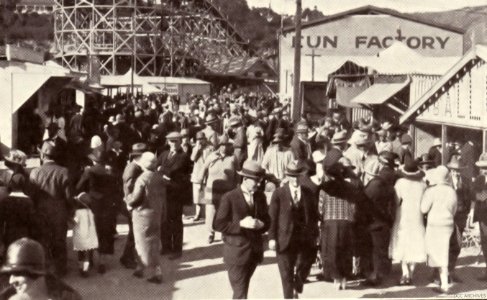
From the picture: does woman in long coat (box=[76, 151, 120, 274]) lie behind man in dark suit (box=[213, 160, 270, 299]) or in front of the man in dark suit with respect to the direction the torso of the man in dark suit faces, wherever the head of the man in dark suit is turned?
behind

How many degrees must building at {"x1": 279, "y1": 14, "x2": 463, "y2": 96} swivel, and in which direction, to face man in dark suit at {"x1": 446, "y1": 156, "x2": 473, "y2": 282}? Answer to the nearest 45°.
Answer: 0° — it already faces them

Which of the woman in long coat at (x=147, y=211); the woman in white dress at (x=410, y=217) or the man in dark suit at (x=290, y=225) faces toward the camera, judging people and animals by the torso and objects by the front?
the man in dark suit

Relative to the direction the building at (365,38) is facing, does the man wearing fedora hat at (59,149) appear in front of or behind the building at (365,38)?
in front

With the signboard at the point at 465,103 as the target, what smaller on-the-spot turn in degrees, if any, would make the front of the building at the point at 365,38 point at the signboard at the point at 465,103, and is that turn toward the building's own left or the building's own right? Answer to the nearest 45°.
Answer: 0° — it already faces it

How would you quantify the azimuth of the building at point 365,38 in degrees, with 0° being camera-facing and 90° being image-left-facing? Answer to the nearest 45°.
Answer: approximately 0°

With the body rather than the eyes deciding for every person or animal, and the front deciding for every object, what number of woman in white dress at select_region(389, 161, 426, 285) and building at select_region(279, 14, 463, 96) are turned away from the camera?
1

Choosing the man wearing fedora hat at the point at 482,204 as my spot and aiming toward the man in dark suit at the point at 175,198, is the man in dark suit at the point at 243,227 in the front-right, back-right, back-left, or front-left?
front-left

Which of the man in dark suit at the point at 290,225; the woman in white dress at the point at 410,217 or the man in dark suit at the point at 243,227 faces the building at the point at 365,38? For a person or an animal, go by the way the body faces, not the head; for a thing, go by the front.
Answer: the woman in white dress

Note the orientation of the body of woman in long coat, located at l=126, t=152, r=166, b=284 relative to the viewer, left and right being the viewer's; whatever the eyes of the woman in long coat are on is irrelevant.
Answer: facing away from the viewer and to the left of the viewer

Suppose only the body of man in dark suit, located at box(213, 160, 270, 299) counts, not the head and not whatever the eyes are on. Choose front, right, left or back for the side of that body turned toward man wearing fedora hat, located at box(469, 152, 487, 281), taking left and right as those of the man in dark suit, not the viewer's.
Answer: left

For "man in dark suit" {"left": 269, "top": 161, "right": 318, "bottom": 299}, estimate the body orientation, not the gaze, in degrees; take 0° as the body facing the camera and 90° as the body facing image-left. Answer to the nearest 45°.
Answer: approximately 0°

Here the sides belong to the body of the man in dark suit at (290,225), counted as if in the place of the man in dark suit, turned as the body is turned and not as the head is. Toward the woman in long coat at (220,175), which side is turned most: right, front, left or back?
back
